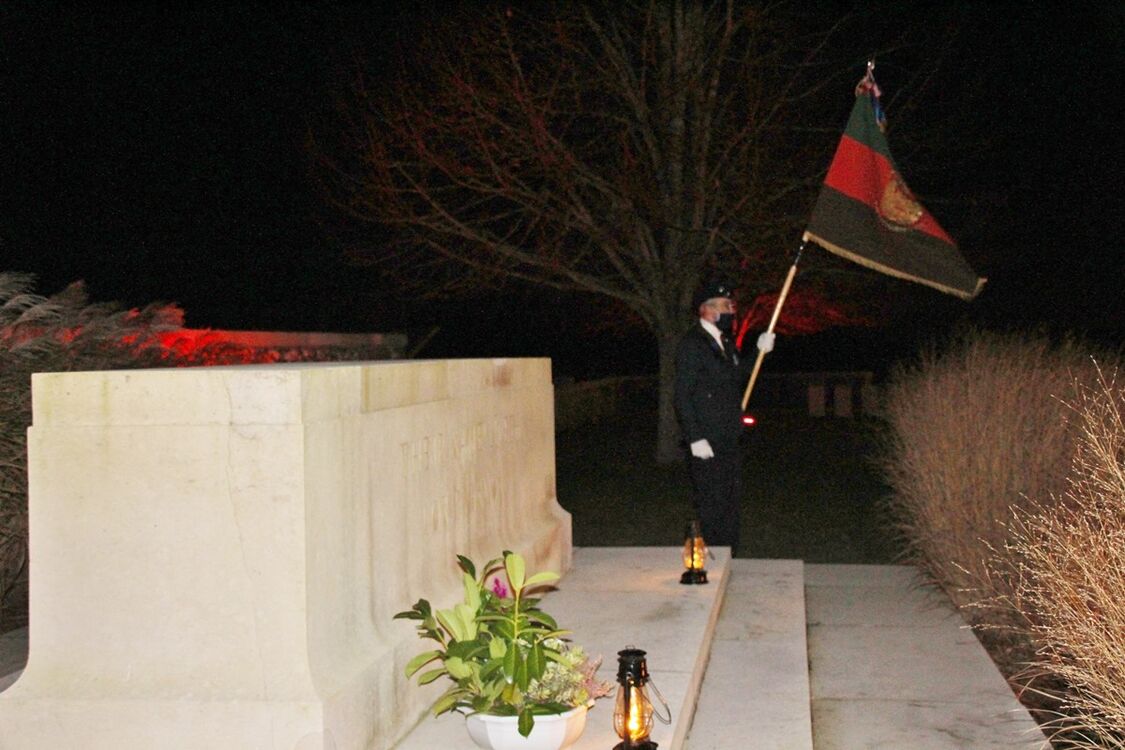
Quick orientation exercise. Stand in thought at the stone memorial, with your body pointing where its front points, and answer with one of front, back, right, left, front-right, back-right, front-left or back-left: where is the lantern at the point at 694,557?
front-left

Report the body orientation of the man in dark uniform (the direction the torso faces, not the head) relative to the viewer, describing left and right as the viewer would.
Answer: facing the viewer and to the right of the viewer

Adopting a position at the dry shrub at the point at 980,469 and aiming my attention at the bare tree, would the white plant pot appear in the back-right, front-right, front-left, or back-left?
back-left

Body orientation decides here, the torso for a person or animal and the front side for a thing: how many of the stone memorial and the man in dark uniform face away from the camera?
0

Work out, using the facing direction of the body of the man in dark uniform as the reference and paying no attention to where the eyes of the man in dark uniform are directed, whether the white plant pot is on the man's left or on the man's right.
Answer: on the man's right

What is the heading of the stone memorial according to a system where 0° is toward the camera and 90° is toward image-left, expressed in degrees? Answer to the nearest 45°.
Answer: approximately 270°

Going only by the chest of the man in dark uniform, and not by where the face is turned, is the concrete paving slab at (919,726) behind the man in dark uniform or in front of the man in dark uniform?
in front

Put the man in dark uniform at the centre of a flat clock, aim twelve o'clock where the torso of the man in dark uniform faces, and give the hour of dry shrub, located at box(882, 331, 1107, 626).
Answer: The dry shrub is roughly at 10 o'clock from the man in dark uniform.

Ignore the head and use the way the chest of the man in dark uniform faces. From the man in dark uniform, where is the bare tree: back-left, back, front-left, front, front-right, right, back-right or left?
back-left

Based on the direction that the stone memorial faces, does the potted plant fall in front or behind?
in front
